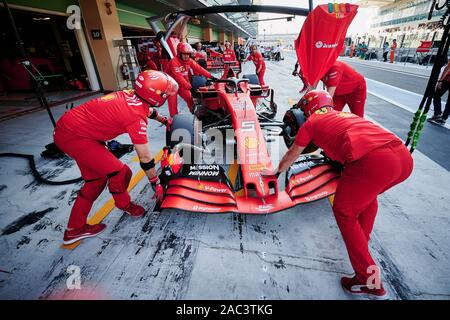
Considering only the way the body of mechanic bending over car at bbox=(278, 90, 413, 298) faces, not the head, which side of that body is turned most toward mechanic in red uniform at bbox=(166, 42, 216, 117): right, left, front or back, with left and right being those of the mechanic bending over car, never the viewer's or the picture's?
front

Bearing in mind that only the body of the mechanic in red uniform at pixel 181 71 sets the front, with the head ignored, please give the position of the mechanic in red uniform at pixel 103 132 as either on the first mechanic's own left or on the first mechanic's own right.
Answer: on the first mechanic's own right

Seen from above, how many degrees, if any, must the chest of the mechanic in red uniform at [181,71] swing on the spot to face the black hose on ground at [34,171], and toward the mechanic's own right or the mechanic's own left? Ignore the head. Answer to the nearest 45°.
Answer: approximately 90° to the mechanic's own right

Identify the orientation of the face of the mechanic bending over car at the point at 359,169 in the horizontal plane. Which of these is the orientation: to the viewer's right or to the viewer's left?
to the viewer's left

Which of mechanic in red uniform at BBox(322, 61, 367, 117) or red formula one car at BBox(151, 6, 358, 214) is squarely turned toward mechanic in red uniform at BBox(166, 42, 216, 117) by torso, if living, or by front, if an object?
mechanic in red uniform at BBox(322, 61, 367, 117)

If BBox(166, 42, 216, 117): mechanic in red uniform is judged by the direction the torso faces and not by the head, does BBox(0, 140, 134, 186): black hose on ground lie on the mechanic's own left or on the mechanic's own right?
on the mechanic's own right

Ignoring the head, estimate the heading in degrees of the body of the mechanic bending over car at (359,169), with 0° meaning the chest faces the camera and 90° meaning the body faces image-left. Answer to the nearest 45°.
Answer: approximately 135°

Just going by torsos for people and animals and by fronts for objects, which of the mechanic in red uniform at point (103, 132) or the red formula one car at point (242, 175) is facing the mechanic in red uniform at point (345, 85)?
the mechanic in red uniform at point (103, 132)

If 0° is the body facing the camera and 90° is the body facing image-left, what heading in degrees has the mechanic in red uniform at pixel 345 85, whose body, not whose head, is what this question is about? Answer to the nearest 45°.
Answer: approximately 90°

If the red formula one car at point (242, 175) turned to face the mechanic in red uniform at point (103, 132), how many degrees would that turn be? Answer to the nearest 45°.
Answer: approximately 90° to its right

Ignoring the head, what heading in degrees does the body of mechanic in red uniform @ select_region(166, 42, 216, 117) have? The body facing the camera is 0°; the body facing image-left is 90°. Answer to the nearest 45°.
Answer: approximately 315°

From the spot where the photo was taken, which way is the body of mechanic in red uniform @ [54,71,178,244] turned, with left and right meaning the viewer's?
facing to the right of the viewer

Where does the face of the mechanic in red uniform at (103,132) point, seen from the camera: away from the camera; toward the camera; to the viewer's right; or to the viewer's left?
to the viewer's right
